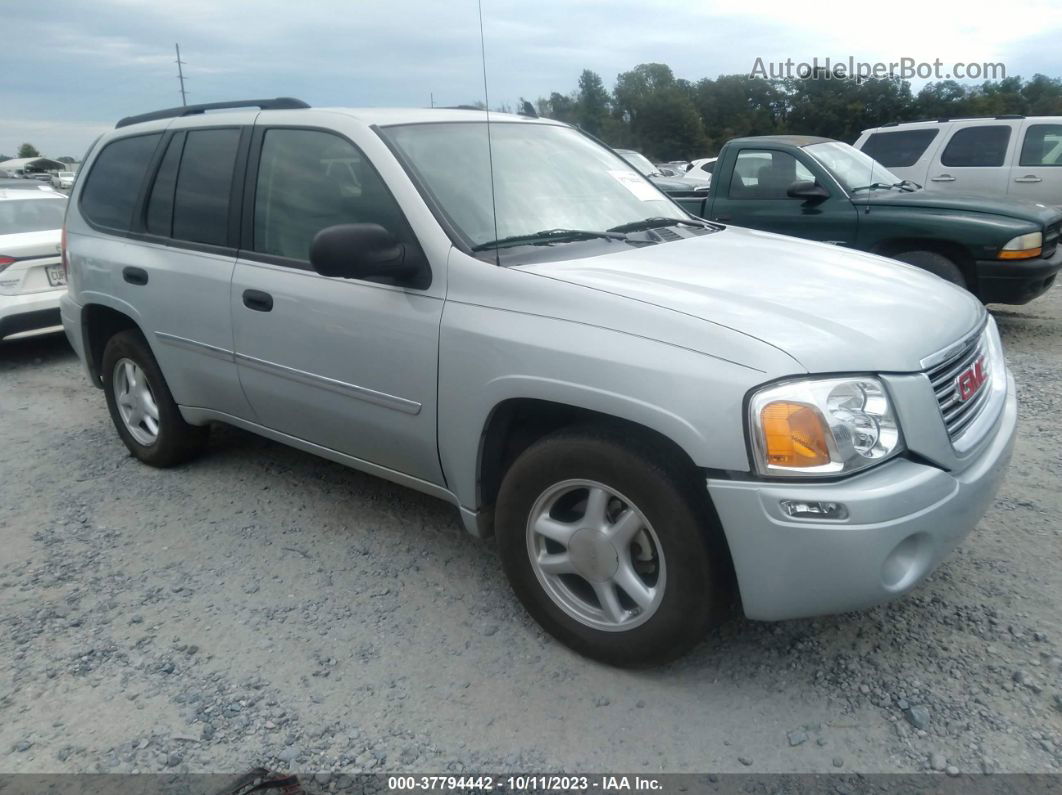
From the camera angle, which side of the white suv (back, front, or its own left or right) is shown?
right

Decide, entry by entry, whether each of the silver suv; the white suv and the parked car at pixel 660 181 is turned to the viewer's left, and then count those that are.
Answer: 0

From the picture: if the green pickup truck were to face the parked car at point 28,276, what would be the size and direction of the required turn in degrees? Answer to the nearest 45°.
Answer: approximately 135° to its right

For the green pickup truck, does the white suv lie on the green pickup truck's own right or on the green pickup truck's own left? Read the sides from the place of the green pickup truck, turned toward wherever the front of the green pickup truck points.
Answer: on the green pickup truck's own left

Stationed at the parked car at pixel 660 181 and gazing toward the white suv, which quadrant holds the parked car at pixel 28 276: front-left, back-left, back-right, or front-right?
back-right

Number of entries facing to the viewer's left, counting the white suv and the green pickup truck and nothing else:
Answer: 0

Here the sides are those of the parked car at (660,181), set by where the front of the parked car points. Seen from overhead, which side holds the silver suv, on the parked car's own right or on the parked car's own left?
on the parked car's own right

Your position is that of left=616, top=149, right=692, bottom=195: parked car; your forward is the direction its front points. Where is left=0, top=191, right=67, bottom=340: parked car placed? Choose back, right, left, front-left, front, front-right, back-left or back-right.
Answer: right

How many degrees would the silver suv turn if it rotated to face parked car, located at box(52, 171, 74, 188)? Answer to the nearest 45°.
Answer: approximately 180°

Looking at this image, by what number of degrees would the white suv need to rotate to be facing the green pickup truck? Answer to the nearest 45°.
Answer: approximately 90° to its right

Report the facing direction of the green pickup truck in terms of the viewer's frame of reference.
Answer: facing the viewer and to the right of the viewer
